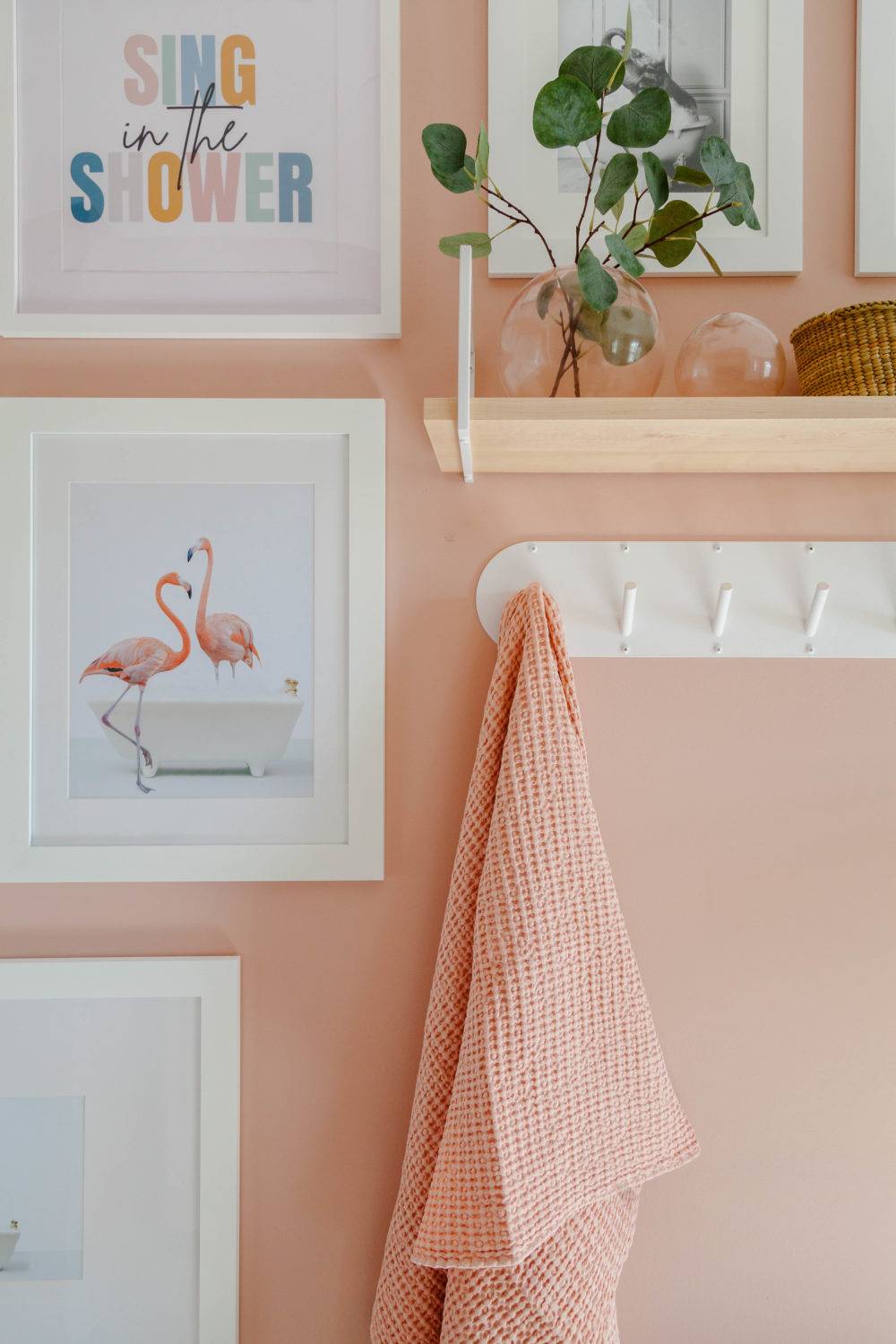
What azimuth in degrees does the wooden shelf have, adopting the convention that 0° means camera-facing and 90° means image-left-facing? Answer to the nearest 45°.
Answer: approximately 0°
